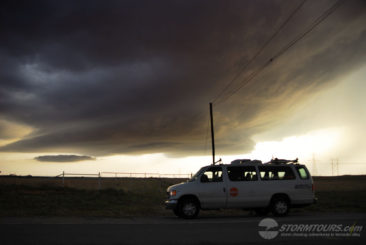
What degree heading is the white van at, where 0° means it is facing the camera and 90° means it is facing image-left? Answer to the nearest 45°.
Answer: approximately 90°
